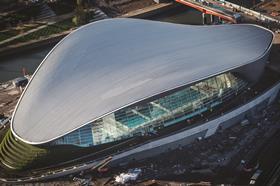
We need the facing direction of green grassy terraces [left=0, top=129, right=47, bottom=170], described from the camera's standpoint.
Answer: facing the viewer and to the left of the viewer
